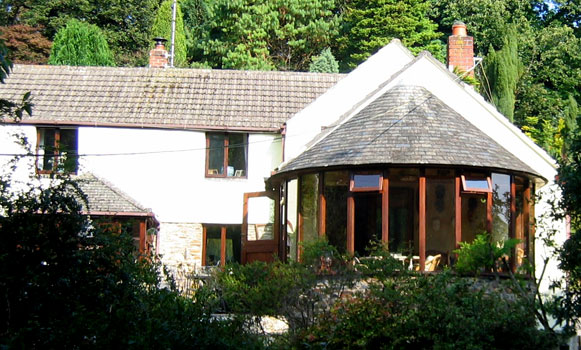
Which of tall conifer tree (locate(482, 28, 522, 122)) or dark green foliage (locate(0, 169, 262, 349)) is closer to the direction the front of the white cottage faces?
the dark green foliage

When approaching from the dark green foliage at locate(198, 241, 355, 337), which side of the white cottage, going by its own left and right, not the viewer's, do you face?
front

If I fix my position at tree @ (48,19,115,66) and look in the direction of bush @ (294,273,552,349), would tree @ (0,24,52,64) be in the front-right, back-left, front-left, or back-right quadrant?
back-right

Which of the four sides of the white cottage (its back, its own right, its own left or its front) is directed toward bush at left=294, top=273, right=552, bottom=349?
front

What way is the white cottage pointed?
toward the camera

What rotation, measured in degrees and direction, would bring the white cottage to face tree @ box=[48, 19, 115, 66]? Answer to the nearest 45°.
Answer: approximately 135° to its right

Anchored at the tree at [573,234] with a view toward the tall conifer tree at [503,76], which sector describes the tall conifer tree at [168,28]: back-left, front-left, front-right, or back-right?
front-left

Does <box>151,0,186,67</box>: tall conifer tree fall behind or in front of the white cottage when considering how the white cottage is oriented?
behind

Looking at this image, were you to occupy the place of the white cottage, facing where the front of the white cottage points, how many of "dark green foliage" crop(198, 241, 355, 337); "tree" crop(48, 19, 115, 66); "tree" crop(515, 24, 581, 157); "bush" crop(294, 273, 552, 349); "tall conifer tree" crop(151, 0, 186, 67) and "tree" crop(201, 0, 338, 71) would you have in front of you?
2

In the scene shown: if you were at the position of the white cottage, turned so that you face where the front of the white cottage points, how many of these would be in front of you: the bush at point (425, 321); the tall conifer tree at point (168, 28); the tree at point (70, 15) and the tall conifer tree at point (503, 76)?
1

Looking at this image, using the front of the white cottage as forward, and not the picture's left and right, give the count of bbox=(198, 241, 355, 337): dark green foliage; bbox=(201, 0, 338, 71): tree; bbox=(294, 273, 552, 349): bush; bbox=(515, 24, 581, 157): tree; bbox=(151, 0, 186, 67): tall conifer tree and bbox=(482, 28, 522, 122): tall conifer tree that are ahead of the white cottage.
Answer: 2

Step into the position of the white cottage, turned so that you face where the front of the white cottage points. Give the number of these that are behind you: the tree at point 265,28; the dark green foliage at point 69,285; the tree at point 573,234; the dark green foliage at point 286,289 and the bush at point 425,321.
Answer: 1

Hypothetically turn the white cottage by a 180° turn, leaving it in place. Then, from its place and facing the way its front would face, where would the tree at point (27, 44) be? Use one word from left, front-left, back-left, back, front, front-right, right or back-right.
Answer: front-left

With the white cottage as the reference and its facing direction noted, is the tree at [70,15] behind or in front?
behind

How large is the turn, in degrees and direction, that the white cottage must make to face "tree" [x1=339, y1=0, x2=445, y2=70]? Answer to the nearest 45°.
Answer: approximately 180°
